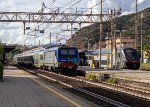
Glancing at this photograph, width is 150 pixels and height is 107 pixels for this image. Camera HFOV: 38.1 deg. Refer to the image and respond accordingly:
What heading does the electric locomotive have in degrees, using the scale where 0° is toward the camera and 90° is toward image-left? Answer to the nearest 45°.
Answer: approximately 315°
